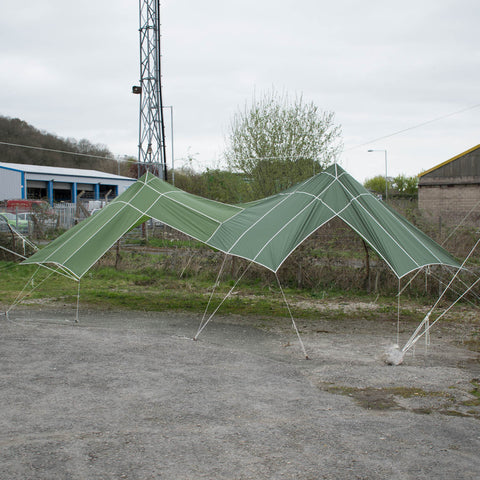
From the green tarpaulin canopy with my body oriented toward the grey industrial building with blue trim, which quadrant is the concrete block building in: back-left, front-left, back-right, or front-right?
front-right

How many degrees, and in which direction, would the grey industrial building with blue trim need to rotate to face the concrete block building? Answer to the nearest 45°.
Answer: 0° — it already faces it

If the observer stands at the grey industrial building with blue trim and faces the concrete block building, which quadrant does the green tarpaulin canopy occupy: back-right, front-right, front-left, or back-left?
front-right

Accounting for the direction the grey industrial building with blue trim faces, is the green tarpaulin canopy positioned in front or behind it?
in front

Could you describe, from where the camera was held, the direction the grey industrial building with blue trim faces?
facing the viewer and to the right of the viewer

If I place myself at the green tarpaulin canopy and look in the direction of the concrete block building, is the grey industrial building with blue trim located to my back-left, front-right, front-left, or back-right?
front-left
